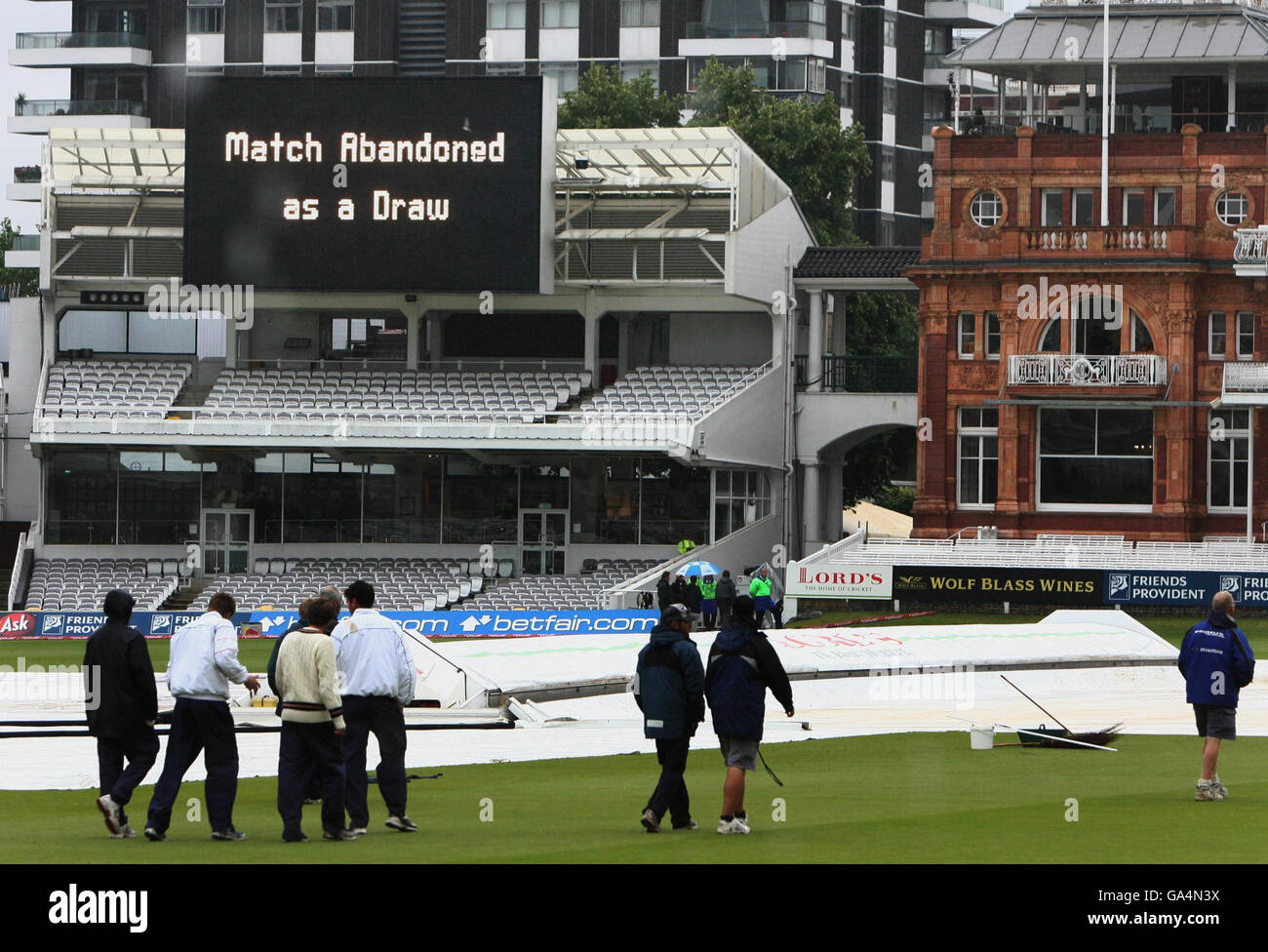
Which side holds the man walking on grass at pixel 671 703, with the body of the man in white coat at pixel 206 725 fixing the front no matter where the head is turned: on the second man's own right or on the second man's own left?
on the second man's own right

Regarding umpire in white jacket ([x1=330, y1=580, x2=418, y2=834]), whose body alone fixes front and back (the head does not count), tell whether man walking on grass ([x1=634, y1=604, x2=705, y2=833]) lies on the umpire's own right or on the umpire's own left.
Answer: on the umpire's own right

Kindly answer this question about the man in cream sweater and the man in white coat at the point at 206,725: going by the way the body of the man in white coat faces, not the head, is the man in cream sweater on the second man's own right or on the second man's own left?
on the second man's own right

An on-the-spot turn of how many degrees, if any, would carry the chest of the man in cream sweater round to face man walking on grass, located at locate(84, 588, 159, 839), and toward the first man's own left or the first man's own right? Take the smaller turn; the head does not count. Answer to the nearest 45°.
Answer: approximately 90° to the first man's own left

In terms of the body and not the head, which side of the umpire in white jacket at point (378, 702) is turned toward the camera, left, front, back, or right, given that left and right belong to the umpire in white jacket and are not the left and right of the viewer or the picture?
back

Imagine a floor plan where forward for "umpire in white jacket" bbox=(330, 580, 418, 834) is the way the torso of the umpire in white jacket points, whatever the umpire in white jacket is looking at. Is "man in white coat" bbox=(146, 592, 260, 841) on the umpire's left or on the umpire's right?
on the umpire's left

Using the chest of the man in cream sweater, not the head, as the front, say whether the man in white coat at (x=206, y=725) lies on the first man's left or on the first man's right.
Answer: on the first man's left

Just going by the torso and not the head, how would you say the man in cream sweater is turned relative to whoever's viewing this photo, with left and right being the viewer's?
facing away from the viewer and to the right of the viewer

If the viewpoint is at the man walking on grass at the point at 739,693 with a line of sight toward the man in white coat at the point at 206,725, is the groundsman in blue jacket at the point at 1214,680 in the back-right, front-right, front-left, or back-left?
back-right

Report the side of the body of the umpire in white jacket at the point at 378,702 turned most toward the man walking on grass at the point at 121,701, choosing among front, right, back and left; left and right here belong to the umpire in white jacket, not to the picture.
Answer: left

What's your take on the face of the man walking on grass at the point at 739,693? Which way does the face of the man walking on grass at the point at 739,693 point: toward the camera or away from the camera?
away from the camera

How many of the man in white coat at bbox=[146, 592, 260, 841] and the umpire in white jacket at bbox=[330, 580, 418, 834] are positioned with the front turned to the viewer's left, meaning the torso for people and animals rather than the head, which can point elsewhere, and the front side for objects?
0

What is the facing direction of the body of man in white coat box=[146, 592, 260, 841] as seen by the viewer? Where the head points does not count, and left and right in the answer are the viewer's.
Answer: facing away from the viewer and to the right of the viewer
